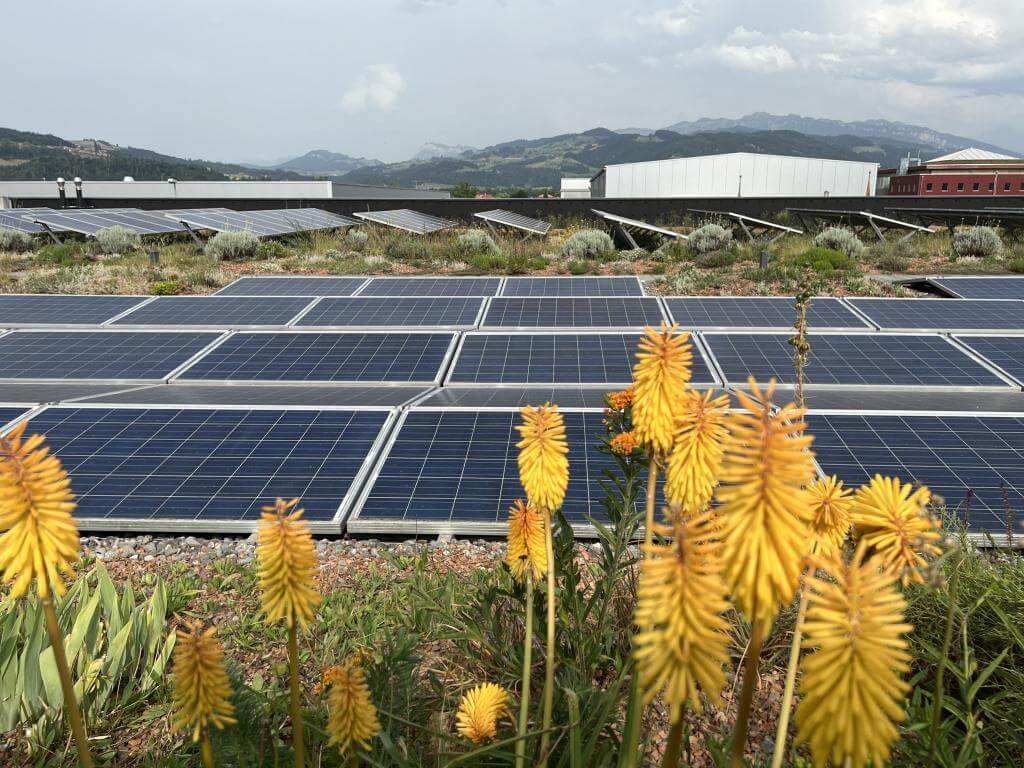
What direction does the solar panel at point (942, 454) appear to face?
toward the camera

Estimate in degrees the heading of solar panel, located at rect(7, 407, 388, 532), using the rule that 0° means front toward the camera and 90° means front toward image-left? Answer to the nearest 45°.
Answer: approximately 0°

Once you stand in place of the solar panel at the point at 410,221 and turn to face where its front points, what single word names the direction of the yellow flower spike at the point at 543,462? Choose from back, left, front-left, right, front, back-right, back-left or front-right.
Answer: front-left

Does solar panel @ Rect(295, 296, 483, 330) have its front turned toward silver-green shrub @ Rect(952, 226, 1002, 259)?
no

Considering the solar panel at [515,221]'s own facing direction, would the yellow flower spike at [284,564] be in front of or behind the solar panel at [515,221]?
in front

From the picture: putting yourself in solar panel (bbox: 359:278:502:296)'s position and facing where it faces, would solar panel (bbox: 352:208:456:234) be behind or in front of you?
behind

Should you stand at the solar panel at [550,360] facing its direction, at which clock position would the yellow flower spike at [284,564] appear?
The yellow flower spike is roughly at 12 o'clock from the solar panel.

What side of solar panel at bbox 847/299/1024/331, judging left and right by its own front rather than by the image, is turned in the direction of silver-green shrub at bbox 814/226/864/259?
back

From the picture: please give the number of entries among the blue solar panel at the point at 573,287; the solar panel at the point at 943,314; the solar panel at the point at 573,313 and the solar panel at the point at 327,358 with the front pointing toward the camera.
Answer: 4

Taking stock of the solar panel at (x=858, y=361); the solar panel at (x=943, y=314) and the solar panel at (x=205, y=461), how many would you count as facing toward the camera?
3

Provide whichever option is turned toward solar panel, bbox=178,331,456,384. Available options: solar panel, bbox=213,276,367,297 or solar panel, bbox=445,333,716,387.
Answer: solar panel, bbox=213,276,367,297

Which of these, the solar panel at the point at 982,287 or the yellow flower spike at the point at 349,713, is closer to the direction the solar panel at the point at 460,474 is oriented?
the yellow flower spike

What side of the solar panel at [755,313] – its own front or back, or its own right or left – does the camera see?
front

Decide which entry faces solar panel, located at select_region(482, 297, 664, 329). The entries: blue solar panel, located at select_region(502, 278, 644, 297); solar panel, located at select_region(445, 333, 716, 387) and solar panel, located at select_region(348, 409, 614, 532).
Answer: the blue solar panel

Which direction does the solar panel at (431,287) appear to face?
toward the camera

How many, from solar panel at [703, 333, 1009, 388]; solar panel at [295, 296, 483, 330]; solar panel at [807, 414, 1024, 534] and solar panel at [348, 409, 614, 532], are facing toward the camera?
4

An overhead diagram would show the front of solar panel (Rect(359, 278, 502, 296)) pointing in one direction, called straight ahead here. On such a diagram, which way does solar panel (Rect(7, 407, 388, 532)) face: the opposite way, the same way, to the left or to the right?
the same way

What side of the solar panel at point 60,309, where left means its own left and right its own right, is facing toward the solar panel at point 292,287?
left

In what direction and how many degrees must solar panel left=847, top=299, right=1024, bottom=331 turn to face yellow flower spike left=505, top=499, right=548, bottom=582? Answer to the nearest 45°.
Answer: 0° — it already faces it

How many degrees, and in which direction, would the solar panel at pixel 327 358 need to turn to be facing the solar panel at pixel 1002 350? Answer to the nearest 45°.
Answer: approximately 90° to its left
